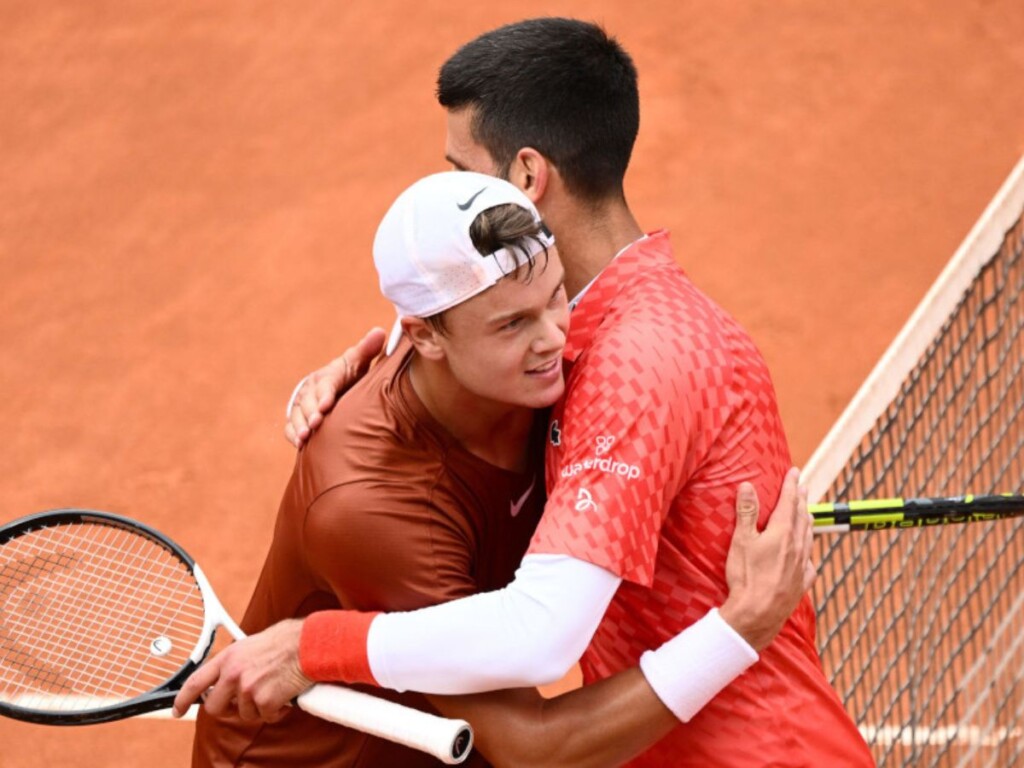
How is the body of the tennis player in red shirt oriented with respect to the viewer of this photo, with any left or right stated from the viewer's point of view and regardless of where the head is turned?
facing to the left of the viewer

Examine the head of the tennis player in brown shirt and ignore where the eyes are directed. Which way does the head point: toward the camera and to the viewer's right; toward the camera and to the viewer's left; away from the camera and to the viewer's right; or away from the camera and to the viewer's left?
toward the camera and to the viewer's right

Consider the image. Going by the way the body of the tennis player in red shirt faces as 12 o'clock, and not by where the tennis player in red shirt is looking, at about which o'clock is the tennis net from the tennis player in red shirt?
The tennis net is roughly at 4 o'clock from the tennis player in red shirt.
